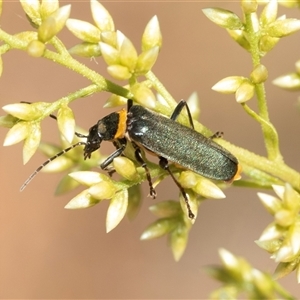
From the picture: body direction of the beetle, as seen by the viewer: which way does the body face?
to the viewer's left
